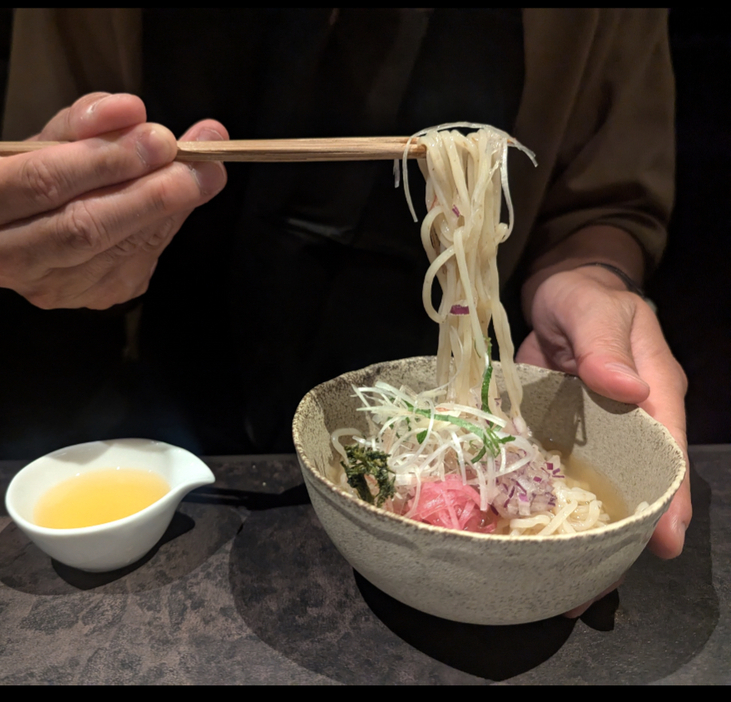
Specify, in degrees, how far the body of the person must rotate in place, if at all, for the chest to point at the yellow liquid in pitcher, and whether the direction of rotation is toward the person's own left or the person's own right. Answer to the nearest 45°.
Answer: approximately 45° to the person's own right

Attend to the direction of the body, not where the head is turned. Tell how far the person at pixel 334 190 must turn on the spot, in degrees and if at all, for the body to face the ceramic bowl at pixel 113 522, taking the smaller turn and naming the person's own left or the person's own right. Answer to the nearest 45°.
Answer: approximately 45° to the person's own right

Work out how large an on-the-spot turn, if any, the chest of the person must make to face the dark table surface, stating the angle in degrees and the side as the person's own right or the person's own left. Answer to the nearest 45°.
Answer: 0° — they already face it

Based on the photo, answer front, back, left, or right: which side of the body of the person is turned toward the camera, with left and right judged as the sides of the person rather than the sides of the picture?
front
